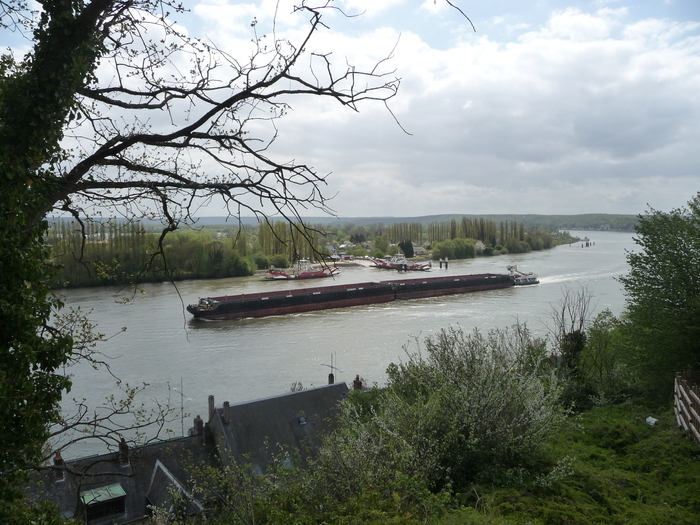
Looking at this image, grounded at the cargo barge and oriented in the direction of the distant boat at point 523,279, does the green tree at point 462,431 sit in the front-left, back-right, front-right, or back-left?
back-right

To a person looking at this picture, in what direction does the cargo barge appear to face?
facing the viewer and to the left of the viewer

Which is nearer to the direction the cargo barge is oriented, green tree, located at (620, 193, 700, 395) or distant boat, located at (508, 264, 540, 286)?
the green tree

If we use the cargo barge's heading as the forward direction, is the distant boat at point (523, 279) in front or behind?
behind

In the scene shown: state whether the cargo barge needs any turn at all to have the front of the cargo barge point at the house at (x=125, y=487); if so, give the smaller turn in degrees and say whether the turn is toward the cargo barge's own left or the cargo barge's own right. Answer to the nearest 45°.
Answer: approximately 45° to the cargo barge's own left
